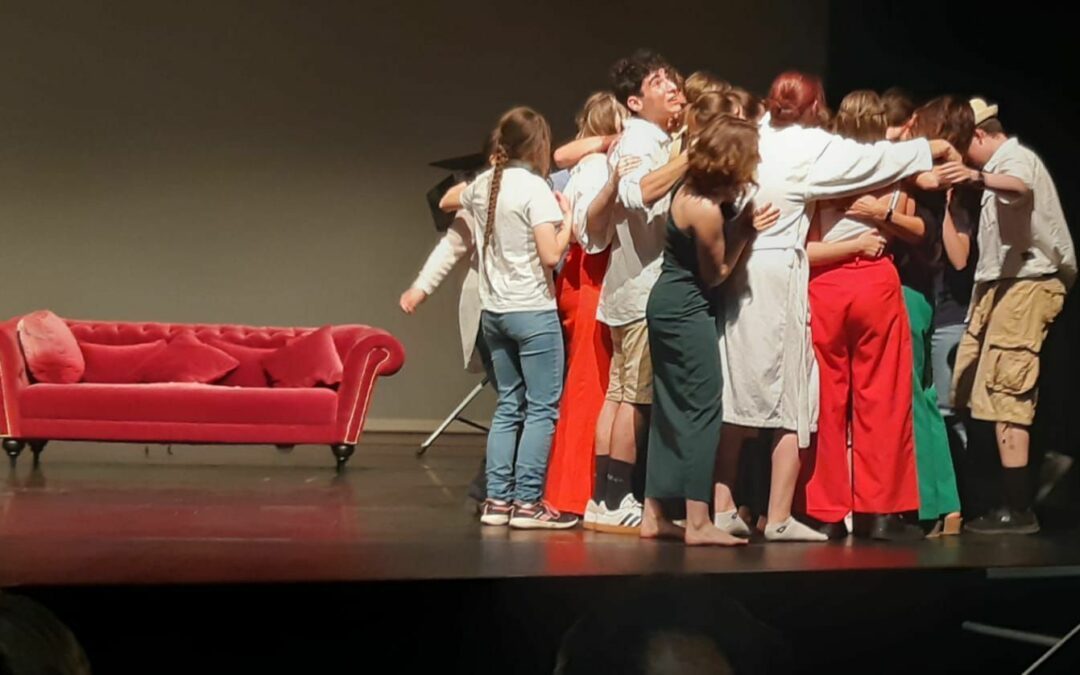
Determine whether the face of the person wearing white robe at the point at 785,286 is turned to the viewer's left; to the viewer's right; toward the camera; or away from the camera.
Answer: away from the camera

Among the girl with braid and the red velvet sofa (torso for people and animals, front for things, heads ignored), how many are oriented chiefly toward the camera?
1

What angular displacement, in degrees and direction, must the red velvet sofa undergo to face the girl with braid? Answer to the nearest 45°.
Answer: approximately 45° to its left

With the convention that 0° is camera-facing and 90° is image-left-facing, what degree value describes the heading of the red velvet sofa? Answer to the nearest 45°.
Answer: approximately 0°

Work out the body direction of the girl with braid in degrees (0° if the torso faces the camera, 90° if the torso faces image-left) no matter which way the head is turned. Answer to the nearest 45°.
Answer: approximately 225°

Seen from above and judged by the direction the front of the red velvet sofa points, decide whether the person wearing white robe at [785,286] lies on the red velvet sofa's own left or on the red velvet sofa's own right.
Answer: on the red velvet sofa's own left

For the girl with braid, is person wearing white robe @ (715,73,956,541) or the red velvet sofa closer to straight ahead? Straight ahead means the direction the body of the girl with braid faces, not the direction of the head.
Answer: the person wearing white robe
